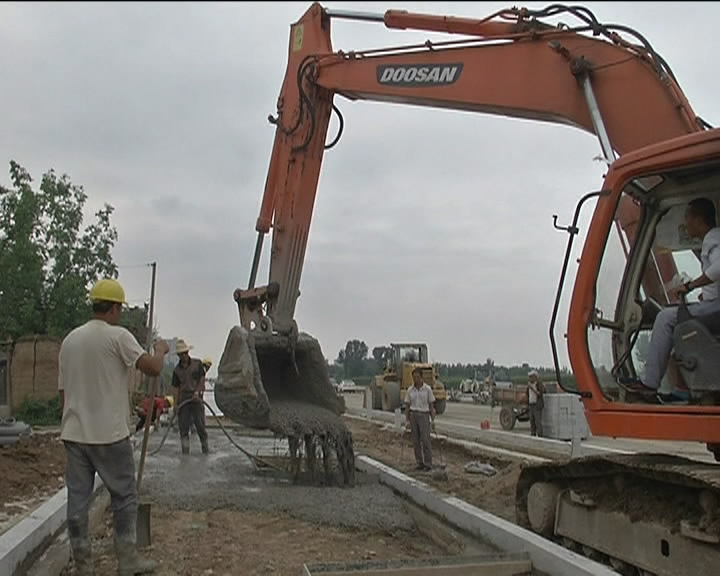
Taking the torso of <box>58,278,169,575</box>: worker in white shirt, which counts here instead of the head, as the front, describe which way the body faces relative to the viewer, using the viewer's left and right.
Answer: facing away from the viewer and to the right of the viewer

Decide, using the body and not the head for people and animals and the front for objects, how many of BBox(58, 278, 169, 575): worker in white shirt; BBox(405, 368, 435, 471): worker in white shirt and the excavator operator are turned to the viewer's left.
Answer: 1

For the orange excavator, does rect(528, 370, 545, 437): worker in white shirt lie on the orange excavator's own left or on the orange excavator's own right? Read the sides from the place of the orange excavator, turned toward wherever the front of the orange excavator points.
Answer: on the orange excavator's own right

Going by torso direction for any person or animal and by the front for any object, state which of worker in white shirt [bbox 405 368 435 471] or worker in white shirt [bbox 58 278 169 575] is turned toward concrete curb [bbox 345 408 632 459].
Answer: worker in white shirt [bbox 58 278 169 575]

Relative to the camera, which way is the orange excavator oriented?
to the viewer's left

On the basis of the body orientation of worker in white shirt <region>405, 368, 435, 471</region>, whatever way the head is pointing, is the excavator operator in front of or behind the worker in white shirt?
in front

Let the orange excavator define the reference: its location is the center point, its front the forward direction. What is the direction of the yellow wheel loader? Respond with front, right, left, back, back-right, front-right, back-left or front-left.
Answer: right

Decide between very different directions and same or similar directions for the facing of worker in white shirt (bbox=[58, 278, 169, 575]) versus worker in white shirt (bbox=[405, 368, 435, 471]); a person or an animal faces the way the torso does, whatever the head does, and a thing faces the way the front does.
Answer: very different directions

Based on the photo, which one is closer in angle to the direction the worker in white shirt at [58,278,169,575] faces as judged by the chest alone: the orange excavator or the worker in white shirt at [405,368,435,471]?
the worker in white shirt

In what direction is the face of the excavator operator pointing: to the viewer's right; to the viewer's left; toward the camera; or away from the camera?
to the viewer's left

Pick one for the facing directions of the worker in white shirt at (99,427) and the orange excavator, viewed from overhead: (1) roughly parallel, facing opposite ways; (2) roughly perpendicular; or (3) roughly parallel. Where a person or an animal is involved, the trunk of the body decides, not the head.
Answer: roughly perpendicular

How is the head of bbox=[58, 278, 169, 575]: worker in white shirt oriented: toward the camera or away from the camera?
away from the camera

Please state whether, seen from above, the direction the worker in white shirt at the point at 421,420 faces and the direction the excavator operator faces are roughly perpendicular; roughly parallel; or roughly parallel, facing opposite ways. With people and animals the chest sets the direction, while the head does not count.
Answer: roughly perpendicular

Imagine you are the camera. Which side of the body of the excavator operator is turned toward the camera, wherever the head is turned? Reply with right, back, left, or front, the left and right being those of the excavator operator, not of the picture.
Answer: left

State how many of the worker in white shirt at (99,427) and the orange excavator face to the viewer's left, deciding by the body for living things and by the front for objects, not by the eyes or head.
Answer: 1

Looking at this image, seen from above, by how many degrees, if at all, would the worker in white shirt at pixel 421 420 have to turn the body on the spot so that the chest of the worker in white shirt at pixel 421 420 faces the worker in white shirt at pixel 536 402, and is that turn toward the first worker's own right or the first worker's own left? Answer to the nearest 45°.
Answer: approximately 135° to the first worker's own left

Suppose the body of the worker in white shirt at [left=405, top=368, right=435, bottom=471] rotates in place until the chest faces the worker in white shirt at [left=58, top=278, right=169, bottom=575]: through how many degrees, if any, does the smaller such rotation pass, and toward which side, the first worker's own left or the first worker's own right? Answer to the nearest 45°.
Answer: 0° — they already face them

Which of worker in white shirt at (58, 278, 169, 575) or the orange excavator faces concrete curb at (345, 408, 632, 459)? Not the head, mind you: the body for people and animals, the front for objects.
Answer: the worker in white shirt
